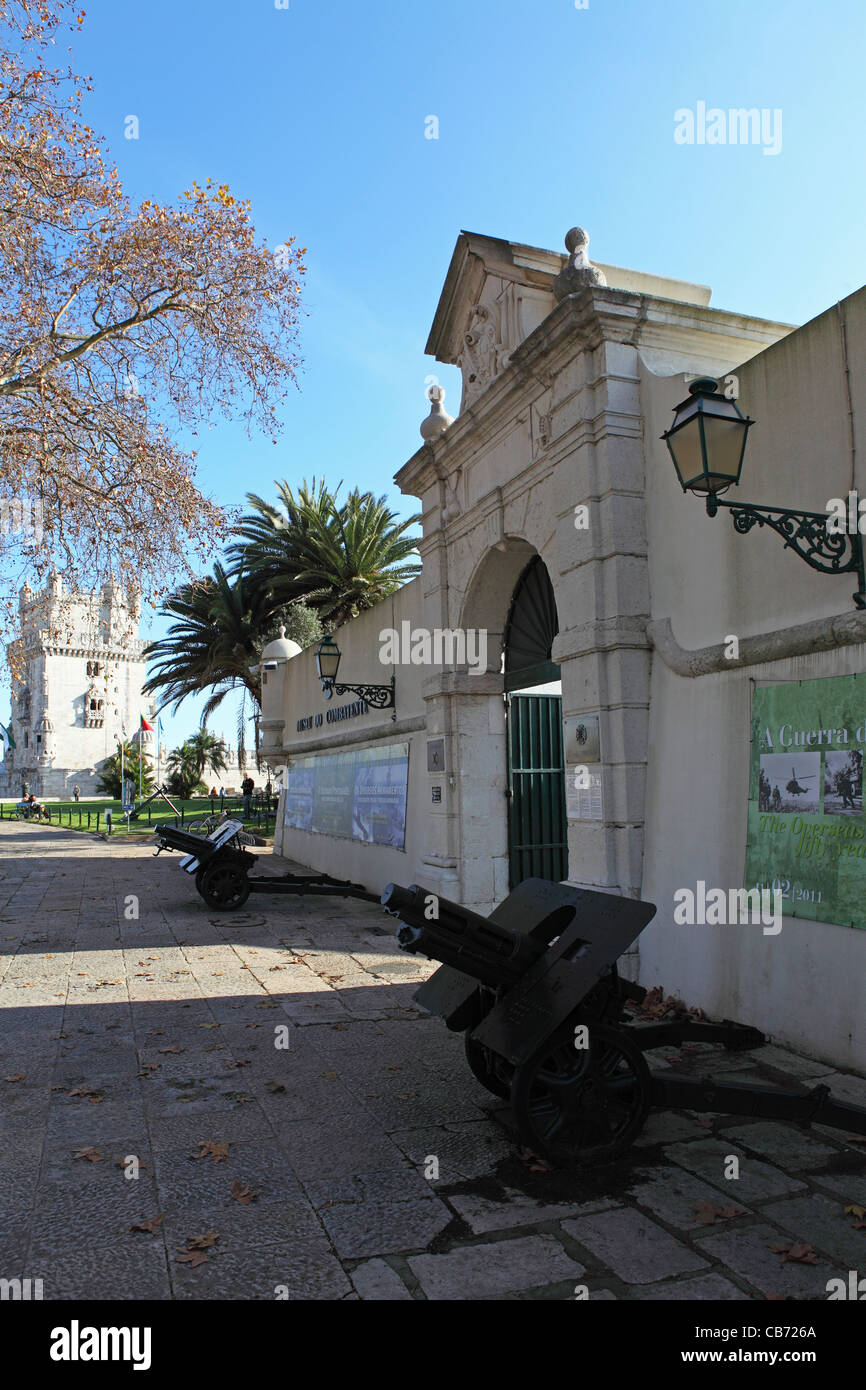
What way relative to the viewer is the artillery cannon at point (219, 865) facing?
to the viewer's left

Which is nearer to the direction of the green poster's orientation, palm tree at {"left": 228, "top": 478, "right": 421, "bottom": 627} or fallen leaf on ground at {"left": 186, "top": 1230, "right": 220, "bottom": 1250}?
the fallen leaf on ground

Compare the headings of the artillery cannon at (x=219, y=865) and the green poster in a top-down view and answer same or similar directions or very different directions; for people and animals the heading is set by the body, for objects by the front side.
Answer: same or similar directions

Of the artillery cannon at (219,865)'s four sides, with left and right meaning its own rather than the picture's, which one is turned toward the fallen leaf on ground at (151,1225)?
left

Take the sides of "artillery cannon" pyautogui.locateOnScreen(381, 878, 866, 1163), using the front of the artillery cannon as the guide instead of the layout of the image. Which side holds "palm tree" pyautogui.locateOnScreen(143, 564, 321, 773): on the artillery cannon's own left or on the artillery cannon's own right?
on the artillery cannon's own right

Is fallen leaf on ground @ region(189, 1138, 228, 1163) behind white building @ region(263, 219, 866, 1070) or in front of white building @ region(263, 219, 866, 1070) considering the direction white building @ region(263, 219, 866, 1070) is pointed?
in front

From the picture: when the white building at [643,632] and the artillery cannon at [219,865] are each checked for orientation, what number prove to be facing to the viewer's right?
0

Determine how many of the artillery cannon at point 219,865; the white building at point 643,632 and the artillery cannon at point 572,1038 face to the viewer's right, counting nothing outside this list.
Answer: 0

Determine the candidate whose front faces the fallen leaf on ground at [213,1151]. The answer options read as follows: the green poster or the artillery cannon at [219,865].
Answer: the green poster

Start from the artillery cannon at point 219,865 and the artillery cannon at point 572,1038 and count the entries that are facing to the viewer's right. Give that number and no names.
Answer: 0

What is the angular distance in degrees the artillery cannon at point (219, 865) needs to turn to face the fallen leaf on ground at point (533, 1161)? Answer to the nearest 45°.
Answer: approximately 90° to its left

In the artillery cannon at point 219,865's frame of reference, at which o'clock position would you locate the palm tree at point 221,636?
The palm tree is roughly at 3 o'clock from the artillery cannon.

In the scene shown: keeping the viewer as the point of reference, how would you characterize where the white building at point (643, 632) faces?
facing the viewer and to the left of the viewer

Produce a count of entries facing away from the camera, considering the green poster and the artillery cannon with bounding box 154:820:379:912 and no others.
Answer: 0

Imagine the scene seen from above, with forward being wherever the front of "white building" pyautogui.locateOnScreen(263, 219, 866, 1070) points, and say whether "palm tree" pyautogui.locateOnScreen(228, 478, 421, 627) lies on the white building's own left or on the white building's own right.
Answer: on the white building's own right

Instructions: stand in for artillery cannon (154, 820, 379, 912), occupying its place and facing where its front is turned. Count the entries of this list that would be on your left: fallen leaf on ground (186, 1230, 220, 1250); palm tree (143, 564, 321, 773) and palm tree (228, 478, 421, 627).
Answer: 1

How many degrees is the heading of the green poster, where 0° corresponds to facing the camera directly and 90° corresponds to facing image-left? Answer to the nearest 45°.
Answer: approximately 45°

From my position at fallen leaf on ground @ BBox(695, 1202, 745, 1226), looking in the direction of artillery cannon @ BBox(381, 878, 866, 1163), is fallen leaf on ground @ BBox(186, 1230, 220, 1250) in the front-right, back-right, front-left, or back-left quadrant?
front-left
